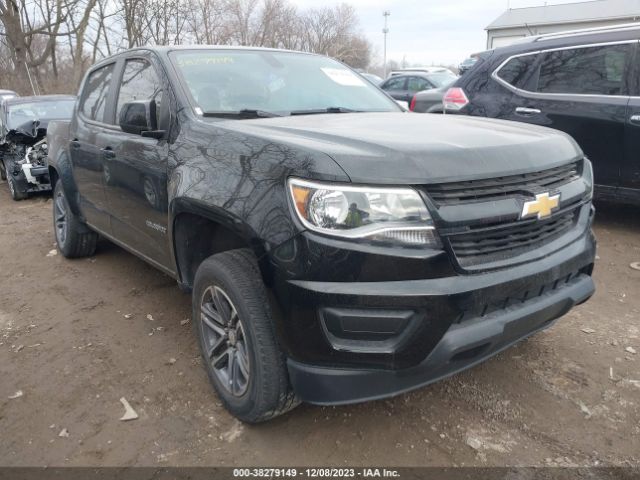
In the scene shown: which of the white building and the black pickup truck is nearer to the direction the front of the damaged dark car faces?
the black pickup truck

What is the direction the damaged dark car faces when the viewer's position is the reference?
facing the viewer and to the right of the viewer

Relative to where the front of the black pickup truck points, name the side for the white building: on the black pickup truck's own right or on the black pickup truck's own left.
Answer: on the black pickup truck's own left

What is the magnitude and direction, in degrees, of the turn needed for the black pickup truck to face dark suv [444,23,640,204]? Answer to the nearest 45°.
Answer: approximately 90° to its left

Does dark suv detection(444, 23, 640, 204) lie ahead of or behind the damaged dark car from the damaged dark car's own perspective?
ahead

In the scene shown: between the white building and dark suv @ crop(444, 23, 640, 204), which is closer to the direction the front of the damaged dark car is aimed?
the dark suv

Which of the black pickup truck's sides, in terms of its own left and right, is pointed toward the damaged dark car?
back

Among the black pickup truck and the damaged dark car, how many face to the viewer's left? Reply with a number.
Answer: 0
